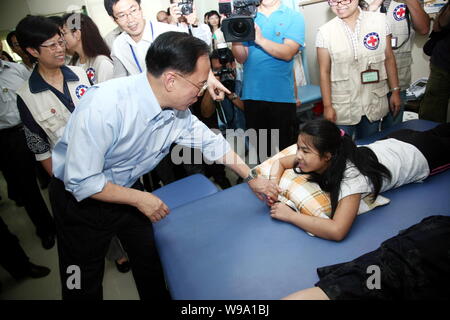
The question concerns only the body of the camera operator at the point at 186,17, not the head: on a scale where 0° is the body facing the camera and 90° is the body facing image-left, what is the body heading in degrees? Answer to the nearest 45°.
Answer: approximately 0°

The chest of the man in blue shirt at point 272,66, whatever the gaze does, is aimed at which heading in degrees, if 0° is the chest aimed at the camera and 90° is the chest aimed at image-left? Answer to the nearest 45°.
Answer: approximately 45°

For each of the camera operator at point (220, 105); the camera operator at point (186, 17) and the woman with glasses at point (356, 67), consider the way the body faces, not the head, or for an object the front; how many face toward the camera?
3

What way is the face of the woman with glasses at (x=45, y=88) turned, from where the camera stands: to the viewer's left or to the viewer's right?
to the viewer's right

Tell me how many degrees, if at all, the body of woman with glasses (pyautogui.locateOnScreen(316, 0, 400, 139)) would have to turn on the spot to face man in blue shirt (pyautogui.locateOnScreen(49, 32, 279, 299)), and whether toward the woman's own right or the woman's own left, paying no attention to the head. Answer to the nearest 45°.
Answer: approximately 45° to the woman's own right

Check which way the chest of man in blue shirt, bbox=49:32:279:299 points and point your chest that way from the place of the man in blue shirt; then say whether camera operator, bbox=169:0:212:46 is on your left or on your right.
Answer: on your left

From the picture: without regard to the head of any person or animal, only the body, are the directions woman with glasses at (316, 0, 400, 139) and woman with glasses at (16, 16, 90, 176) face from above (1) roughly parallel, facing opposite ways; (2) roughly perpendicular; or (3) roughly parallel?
roughly perpendicular

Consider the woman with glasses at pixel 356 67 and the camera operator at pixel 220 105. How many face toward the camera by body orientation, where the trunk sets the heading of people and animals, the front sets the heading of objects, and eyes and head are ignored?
2
